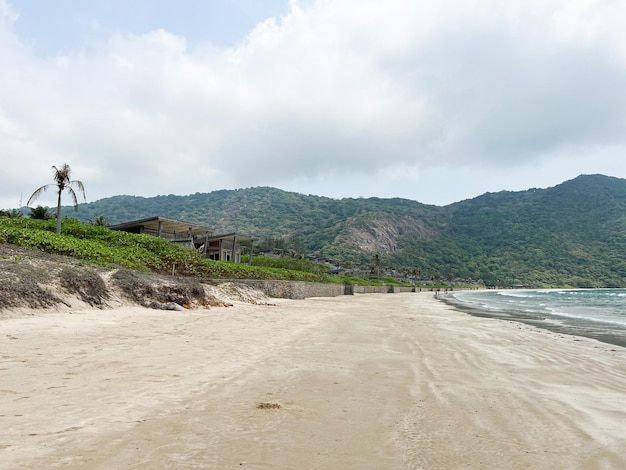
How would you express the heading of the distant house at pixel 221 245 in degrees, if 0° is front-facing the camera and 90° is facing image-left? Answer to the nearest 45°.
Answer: approximately 315°
